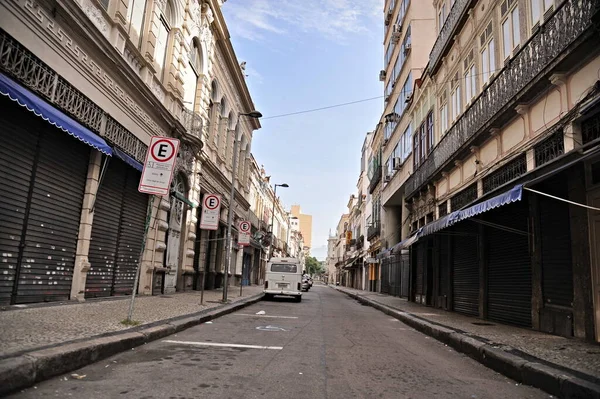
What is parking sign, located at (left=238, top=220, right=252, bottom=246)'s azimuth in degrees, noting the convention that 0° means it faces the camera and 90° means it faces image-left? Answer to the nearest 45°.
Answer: approximately 0°

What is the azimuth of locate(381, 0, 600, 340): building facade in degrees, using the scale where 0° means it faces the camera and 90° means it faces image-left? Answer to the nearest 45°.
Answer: approximately 45°

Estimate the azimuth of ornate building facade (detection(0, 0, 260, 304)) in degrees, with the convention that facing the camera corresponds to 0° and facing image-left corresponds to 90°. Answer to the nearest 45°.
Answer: approximately 315°

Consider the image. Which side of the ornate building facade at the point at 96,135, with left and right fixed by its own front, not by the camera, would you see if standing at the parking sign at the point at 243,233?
left

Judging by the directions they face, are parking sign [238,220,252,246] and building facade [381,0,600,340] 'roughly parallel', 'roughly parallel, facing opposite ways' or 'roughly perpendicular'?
roughly perpendicular

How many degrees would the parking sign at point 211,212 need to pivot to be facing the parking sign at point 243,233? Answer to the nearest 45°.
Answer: approximately 180°

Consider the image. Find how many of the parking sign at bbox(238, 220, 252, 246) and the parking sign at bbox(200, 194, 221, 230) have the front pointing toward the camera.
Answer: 2

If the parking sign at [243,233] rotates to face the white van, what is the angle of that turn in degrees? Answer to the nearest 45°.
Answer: approximately 135° to its left

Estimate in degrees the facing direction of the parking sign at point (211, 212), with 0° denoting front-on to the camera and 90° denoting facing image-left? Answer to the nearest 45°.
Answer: approximately 0°

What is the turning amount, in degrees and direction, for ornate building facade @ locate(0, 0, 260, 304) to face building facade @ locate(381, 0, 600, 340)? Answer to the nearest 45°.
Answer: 0° — it already faces it
